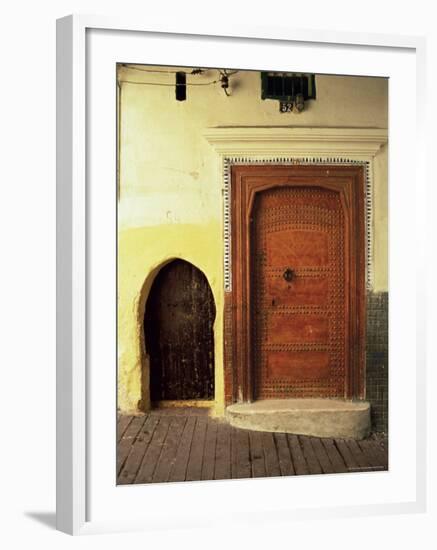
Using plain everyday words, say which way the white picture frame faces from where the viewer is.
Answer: facing the viewer and to the right of the viewer
